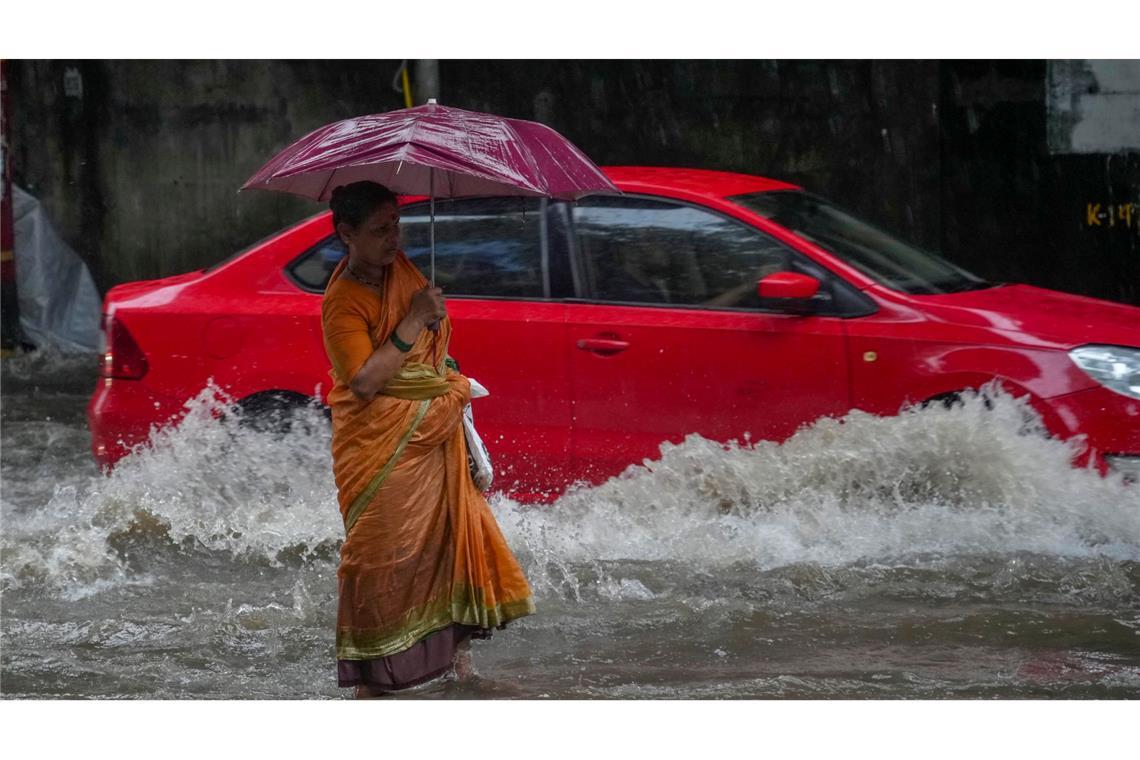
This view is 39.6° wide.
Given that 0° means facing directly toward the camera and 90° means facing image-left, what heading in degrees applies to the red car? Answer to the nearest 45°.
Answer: approximately 270°

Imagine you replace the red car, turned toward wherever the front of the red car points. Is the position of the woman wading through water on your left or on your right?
on your right
